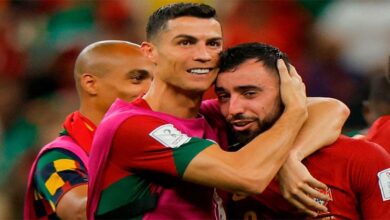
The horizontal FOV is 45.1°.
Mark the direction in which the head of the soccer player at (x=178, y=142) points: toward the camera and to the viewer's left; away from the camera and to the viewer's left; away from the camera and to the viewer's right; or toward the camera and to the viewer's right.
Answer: toward the camera and to the viewer's right

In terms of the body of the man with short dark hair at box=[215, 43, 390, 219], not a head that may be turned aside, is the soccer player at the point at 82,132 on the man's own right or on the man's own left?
on the man's own right

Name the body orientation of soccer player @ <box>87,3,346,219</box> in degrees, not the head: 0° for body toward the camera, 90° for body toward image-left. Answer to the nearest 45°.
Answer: approximately 315°

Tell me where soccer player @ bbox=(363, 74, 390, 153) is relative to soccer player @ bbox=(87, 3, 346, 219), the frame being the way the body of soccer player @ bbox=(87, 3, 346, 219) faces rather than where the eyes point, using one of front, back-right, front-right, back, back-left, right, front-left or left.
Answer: left

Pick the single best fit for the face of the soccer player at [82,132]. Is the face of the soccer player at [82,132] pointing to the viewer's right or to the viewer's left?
to the viewer's right

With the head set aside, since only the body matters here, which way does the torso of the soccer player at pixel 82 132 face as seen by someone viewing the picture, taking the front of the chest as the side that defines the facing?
to the viewer's right

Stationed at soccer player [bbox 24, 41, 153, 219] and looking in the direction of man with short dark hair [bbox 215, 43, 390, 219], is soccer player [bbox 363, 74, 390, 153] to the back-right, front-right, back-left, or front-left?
front-left

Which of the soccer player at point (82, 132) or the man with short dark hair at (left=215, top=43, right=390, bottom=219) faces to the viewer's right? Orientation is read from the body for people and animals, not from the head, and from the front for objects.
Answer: the soccer player

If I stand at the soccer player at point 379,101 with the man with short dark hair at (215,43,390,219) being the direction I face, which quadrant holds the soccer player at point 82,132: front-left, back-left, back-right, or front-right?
front-right

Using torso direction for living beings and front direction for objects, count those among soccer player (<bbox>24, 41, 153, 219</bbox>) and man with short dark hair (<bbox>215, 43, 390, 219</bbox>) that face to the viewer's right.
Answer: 1
